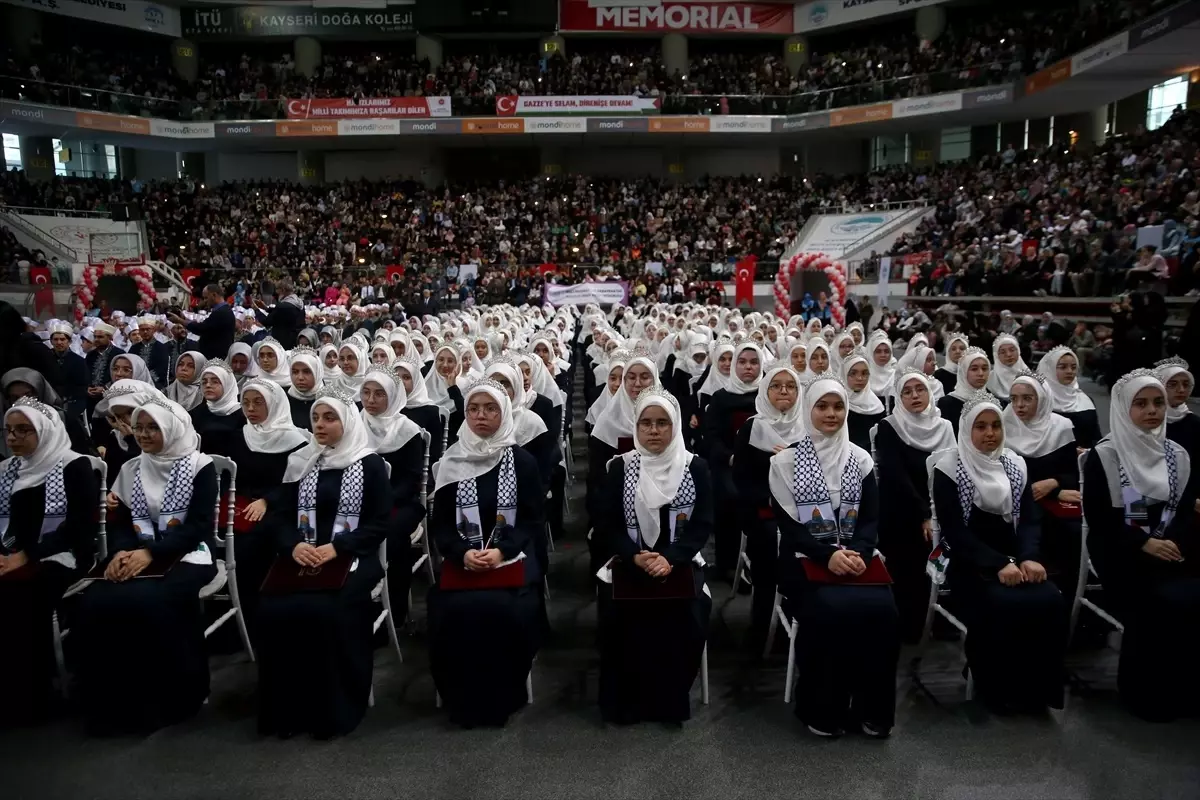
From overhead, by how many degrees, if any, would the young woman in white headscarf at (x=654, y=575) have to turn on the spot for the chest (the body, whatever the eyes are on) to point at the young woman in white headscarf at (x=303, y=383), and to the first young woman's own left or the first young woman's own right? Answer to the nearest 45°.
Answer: approximately 135° to the first young woman's own right

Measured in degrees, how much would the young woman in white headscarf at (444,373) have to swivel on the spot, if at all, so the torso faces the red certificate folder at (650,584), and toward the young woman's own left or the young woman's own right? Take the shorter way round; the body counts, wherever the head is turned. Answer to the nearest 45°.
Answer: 0° — they already face it

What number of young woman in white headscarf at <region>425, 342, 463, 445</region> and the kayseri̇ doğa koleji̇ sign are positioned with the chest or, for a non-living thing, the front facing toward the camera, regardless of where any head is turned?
2

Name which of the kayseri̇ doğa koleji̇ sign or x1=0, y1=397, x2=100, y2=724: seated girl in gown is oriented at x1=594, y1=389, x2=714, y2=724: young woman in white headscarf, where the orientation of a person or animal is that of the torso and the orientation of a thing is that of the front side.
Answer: the kayseri̇ doğa koleji̇ sign

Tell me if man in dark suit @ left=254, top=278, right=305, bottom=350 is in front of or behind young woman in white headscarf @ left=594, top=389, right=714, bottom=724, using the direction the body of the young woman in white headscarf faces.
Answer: behind

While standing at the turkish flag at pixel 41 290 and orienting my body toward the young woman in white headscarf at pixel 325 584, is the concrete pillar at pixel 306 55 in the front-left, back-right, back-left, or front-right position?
back-left

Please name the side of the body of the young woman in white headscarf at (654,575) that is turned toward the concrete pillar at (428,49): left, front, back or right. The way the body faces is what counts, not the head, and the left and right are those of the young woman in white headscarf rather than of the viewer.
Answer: back

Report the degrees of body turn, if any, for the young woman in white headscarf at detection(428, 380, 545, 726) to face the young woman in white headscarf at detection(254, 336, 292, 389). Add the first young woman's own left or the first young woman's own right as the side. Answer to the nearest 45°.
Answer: approximately 135° to the first young woman's own right
